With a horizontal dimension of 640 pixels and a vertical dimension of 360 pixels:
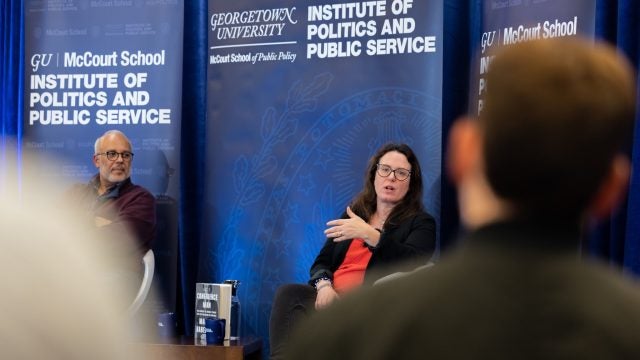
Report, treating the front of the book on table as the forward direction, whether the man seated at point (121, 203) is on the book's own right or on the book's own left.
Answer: on the book's own right

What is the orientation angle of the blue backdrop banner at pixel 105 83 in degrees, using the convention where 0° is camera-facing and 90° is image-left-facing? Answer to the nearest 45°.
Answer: approximately 0°

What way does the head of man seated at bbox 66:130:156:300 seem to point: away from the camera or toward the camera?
toward the camera

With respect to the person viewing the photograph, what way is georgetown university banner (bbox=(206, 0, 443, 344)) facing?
facing the viewer

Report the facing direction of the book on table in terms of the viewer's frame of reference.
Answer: facing the viewer and to the left of the viewer
